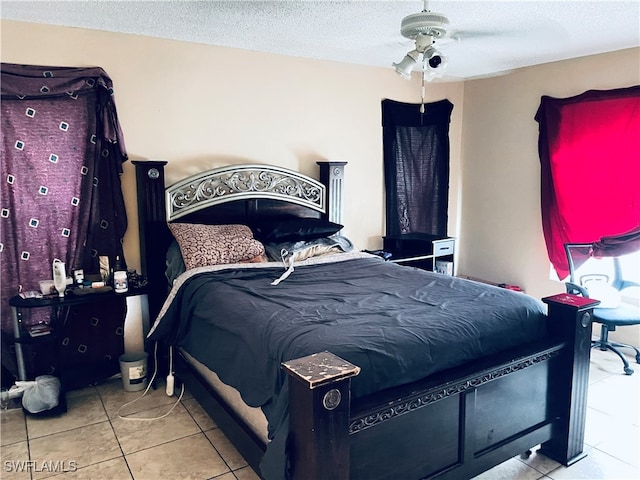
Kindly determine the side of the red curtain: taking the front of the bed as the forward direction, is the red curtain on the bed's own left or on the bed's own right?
on the bed's own left

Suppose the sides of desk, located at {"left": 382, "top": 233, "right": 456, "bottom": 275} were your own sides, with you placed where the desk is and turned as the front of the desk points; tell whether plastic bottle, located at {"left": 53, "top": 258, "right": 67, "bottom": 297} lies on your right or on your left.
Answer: on your right

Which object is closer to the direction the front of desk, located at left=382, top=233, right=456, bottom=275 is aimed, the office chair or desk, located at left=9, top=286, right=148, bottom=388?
the office chair

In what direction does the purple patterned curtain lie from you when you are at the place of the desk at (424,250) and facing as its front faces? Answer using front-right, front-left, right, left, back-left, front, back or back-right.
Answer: right

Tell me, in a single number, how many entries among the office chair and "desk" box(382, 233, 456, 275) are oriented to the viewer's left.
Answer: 0

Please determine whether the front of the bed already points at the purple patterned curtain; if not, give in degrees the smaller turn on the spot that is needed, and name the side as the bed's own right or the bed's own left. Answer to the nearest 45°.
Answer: approximately 135° to the bed's own right

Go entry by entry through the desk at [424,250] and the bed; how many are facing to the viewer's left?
0

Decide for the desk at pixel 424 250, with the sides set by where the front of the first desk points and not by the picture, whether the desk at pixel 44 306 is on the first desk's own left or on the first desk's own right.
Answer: on the first desk's own right

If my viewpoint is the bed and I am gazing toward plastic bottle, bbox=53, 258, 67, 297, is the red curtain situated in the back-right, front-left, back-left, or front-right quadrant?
back-right

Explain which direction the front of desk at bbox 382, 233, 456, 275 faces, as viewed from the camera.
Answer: facing the viewer and to the right of the viewer

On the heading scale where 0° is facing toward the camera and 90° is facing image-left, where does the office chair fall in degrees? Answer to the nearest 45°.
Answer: approximately 315°

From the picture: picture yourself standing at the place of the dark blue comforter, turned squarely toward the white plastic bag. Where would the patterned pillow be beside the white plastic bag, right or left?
right

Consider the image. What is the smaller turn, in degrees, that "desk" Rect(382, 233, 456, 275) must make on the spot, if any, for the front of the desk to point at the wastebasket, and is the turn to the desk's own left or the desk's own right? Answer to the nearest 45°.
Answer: approximately 90° to the desk's own right
